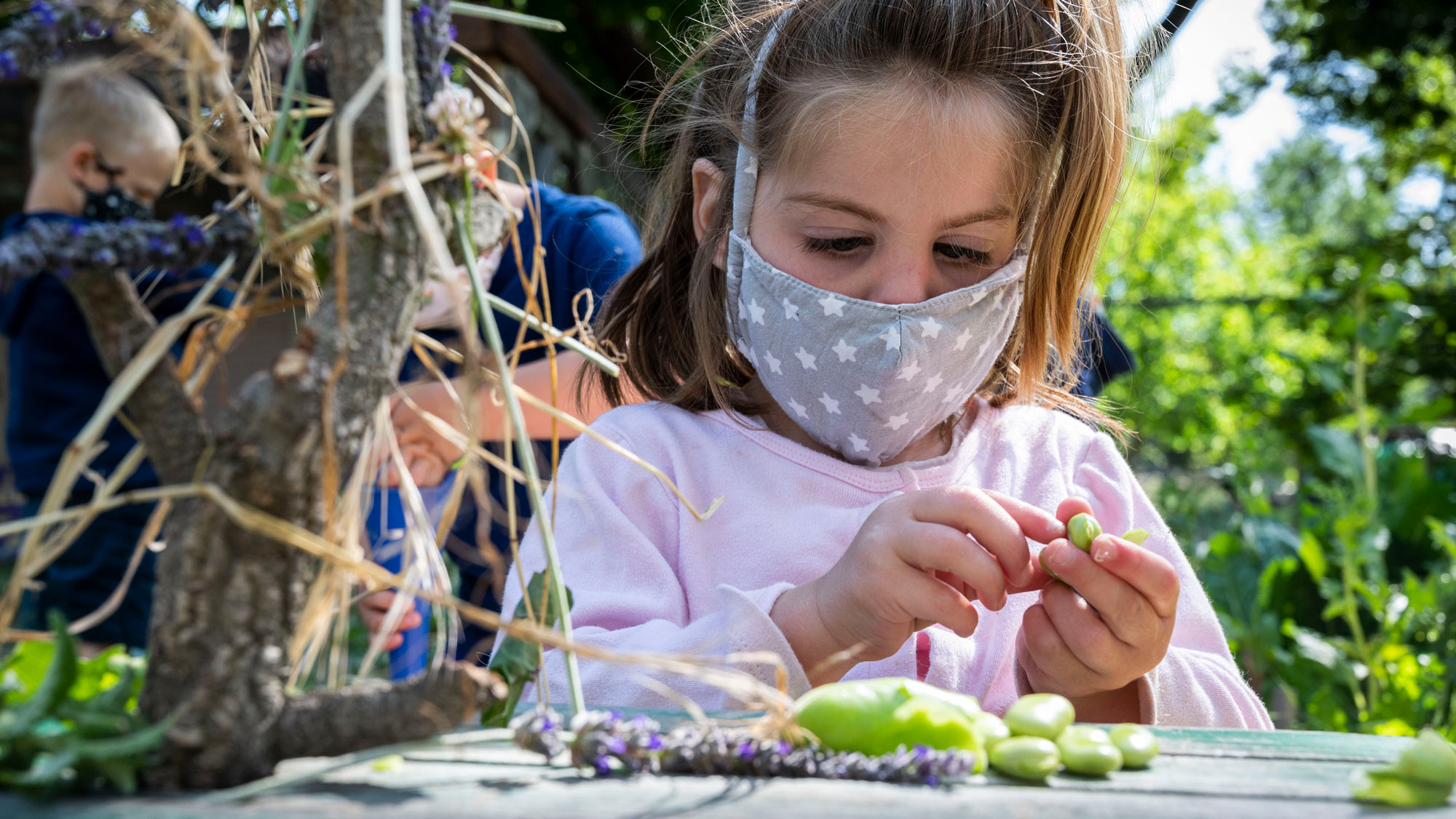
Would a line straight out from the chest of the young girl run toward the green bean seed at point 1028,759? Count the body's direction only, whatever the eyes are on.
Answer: yes

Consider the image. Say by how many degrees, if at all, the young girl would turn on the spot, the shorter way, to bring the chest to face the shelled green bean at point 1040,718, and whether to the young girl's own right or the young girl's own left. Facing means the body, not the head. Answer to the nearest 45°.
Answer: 0° — they already face it

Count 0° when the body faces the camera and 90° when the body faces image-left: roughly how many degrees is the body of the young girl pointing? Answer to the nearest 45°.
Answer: approximately 0°

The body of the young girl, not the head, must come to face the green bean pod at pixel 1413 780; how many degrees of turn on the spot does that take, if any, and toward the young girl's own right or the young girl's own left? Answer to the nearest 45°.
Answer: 0° — they already face it

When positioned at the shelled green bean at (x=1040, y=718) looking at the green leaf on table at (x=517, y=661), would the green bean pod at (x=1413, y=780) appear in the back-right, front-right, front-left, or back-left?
back-left
